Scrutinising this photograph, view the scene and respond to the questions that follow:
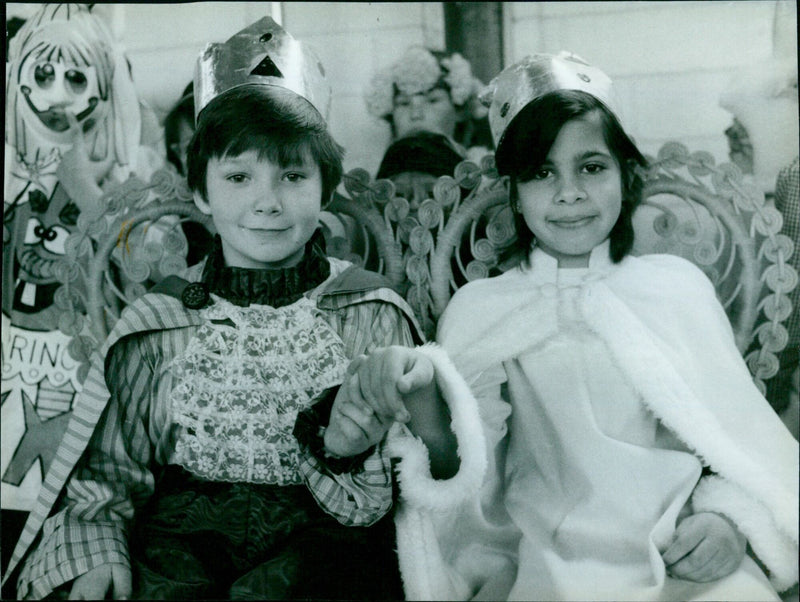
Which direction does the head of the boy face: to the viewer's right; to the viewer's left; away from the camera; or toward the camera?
toward the camera

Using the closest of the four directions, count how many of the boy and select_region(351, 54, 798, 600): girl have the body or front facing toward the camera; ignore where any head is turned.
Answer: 2

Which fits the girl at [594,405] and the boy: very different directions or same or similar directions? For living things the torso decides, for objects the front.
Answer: same or similar directions

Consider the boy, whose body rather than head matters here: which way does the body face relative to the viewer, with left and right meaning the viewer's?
facing the viewer

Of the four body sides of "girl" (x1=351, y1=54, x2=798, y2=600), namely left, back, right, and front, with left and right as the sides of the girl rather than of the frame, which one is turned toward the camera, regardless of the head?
front

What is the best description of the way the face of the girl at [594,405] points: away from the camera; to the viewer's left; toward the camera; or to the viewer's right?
toward the camera
